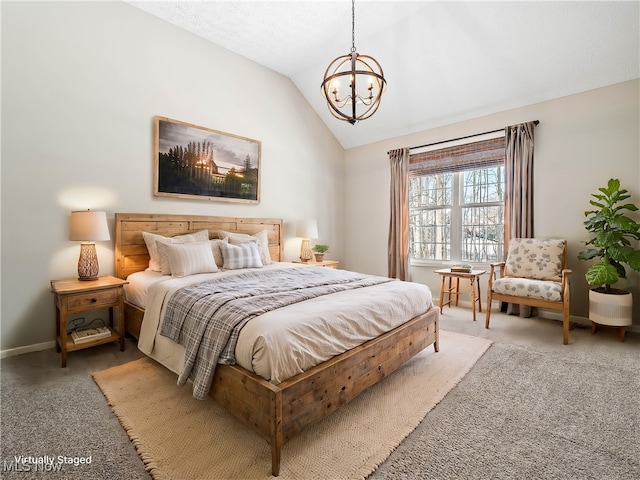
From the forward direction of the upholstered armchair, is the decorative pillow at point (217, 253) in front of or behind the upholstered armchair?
in front

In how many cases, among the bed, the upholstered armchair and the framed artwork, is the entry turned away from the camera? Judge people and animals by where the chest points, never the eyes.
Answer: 0

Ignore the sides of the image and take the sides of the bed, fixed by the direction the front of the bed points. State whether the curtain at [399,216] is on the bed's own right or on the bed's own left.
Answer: on the bed's own left

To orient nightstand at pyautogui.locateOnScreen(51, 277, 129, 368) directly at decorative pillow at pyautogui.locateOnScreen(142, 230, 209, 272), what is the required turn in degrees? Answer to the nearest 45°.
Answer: approximately 90° to its left

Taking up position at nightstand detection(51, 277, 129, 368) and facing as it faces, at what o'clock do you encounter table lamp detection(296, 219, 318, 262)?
The table lamp is roughly at 10 o'clock from the nightstand.

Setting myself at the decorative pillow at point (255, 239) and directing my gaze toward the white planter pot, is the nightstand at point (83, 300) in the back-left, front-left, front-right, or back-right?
back-right

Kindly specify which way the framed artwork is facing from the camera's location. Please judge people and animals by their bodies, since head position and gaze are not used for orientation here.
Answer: facing the viewer and to the right of the viewer

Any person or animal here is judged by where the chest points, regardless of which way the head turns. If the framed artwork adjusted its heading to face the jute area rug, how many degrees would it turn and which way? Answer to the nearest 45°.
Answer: approximately 45° to its right

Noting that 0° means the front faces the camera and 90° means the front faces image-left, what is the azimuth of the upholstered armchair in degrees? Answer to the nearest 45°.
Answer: approximately 45°

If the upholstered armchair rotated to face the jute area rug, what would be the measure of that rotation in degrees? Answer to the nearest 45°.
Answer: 0° — it already faces it

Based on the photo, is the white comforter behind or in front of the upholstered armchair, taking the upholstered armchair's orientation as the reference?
in front
